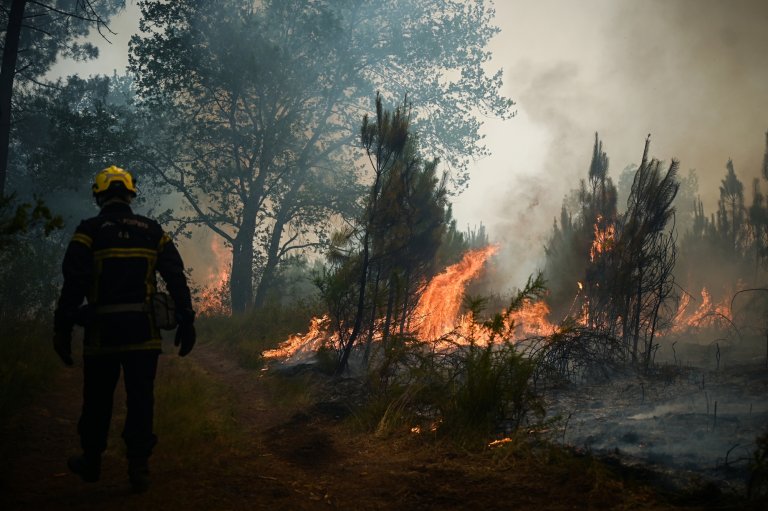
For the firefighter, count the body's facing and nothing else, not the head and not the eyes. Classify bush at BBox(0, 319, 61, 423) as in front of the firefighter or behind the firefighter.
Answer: in front

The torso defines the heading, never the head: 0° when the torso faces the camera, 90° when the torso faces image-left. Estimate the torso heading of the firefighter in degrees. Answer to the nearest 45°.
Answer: approximately 180°

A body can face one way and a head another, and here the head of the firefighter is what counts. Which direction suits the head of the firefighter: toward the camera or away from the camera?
away from the camera

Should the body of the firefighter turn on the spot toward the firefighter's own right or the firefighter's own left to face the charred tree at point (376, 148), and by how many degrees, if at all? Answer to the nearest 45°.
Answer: approximately 45° to the firefighter's own right
